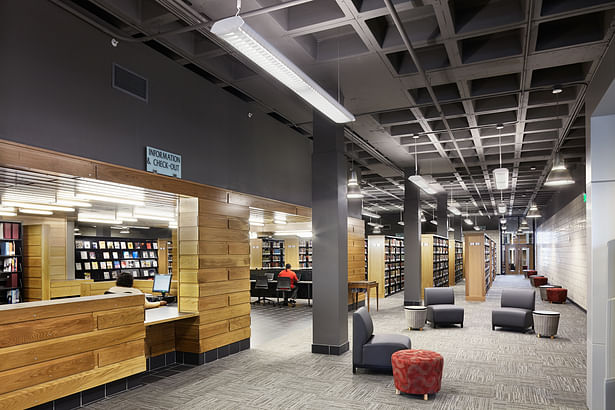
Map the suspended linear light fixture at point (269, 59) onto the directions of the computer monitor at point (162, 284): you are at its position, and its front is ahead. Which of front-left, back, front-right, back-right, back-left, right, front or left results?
front-left

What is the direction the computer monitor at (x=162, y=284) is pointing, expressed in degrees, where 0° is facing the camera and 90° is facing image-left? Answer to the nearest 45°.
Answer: approximately 45°

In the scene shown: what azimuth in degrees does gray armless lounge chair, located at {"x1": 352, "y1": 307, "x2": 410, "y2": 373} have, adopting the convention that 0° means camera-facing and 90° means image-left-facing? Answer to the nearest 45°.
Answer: approximately 270°

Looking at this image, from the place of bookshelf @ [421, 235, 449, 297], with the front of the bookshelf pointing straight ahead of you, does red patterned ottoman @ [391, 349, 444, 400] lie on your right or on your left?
on your right

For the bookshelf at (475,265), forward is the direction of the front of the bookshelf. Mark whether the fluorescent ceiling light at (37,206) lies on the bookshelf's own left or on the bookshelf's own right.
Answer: on the bookshelf's own right

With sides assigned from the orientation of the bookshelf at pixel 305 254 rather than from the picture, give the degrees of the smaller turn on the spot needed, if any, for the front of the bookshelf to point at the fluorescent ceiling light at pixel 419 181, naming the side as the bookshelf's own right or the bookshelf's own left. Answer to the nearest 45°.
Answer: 0° — it already faces it

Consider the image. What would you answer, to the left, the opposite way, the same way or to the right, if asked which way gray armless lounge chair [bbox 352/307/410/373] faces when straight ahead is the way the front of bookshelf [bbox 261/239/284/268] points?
to the left

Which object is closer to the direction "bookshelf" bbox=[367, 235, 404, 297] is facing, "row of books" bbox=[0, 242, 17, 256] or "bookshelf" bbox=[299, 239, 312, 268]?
the row of books

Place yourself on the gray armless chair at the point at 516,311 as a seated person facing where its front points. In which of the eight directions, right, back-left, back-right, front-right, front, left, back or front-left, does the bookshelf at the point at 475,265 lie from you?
back-right

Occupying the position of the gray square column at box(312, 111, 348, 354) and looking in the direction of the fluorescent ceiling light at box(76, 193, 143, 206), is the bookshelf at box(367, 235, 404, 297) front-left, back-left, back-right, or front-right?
back-right

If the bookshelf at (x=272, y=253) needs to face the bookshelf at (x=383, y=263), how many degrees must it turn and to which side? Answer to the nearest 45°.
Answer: approximately 45° to its left
